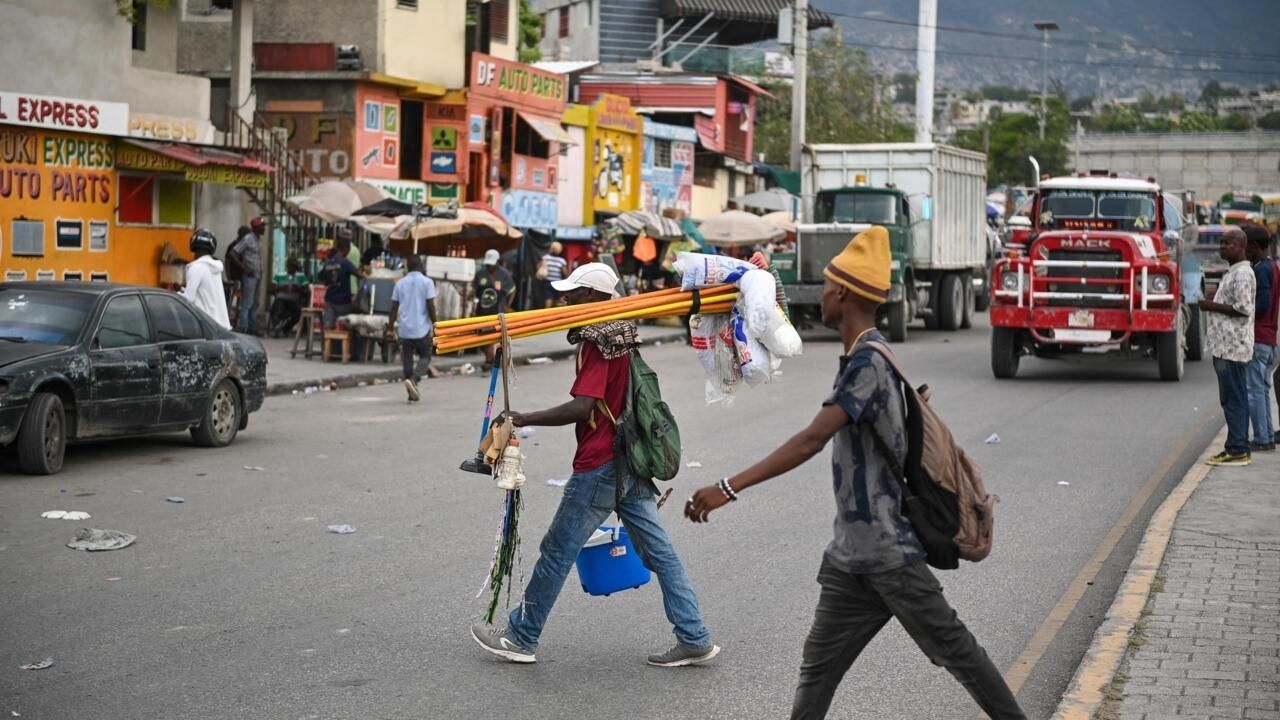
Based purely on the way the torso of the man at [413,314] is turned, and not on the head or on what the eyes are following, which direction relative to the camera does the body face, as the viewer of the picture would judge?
away from the camera

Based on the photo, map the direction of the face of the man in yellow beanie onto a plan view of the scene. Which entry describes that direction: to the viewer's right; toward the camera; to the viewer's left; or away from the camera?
to the viewer's left

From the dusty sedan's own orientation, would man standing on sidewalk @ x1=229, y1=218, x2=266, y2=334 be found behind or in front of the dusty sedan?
behind

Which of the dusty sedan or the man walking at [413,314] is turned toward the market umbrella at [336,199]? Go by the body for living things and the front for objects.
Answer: the man walking

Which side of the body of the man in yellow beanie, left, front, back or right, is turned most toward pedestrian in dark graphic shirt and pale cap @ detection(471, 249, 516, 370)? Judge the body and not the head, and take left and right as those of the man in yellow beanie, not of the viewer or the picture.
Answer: right

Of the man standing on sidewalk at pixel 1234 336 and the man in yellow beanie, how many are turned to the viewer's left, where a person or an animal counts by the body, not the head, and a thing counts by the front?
2

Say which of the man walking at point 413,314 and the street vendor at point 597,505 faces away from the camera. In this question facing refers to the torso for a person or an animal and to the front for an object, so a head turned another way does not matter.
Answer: the man walking

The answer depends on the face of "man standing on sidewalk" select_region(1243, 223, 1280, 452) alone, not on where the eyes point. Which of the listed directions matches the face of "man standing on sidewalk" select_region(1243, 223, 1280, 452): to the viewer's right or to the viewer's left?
to the viewer's left

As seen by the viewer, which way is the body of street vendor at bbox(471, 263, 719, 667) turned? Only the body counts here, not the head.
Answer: to the viewer's left

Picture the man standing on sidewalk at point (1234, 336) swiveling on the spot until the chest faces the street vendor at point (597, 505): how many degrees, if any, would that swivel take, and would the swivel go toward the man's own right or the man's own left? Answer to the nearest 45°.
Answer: approximately 90° to the man's own left

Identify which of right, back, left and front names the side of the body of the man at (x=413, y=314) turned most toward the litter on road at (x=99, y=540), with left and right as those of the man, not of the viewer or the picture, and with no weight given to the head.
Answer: back

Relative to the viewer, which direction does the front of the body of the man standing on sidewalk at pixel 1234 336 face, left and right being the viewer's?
facing to the left of the viewer

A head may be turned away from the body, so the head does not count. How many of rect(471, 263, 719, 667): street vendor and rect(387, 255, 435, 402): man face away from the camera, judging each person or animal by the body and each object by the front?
1

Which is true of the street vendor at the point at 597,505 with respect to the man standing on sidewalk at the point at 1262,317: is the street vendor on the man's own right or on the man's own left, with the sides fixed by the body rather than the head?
on the man's own left
